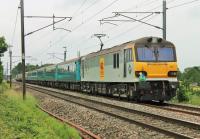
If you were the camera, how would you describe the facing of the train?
facing the viewer and to the right of the viewer
